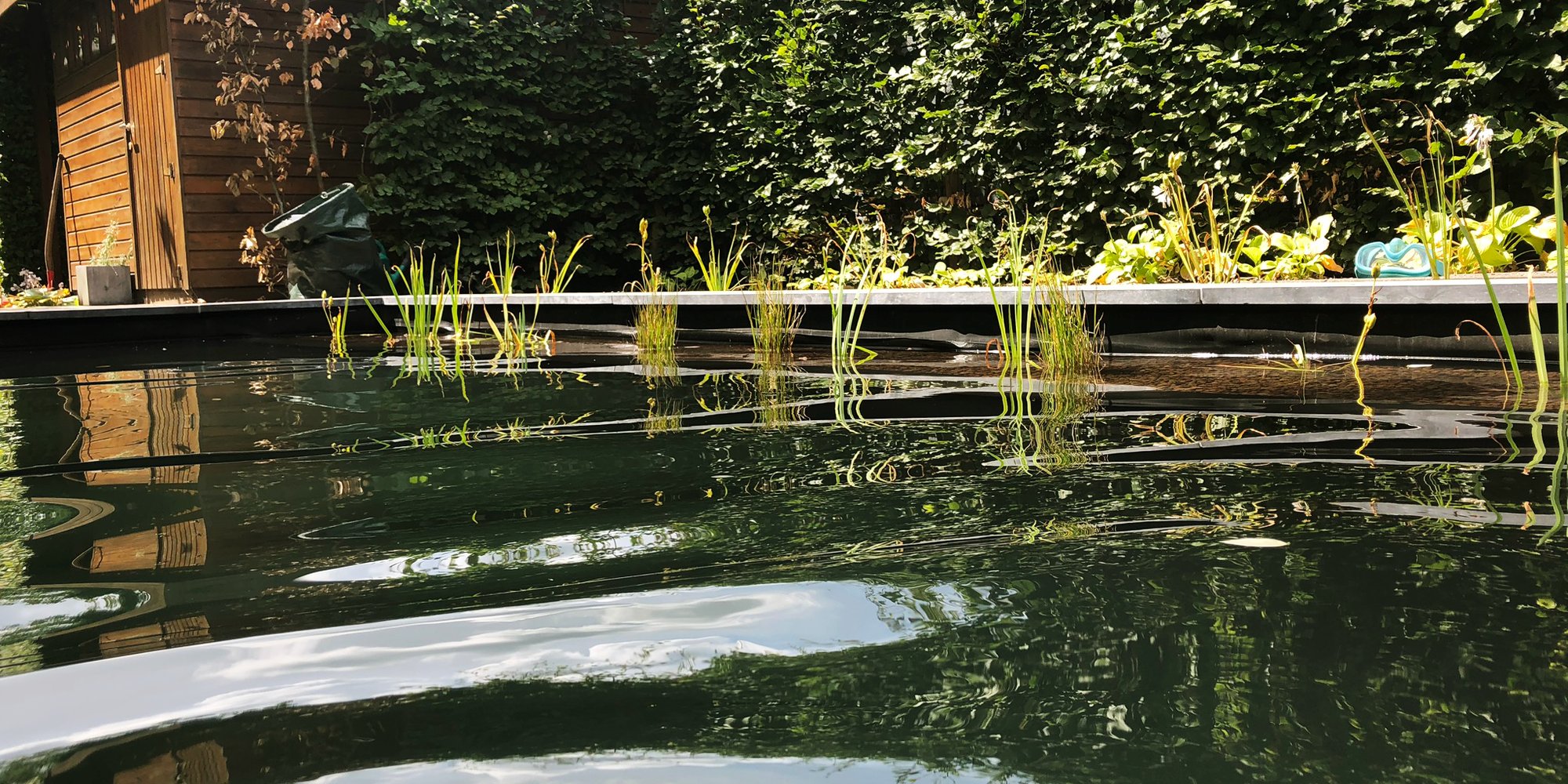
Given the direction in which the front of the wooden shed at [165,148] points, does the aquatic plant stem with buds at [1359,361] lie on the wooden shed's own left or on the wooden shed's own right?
on the wooden shed's own left

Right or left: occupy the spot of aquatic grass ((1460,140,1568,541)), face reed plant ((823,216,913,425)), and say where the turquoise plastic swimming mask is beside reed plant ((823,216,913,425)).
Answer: right

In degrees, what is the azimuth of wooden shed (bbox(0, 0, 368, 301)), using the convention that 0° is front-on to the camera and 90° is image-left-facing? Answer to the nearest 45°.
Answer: approximately 45°

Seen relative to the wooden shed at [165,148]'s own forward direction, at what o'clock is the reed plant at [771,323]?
The reed plant is roughly at 10 o'clock from the wooden shed.

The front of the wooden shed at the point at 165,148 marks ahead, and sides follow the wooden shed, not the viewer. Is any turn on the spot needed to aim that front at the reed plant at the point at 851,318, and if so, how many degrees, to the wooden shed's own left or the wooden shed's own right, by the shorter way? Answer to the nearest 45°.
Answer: approximately 45° to the wooden shed's own left

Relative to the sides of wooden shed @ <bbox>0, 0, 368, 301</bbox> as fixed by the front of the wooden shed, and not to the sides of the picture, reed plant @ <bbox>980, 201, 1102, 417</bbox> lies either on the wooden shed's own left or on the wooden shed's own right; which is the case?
on the wooden shed's own left

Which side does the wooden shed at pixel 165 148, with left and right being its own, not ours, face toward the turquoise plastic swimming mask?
left

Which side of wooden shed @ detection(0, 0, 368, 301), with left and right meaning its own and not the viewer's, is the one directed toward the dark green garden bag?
left

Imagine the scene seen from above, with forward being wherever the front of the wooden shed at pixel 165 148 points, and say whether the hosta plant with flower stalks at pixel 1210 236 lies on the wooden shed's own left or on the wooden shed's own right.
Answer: on the wooden shed's own left
